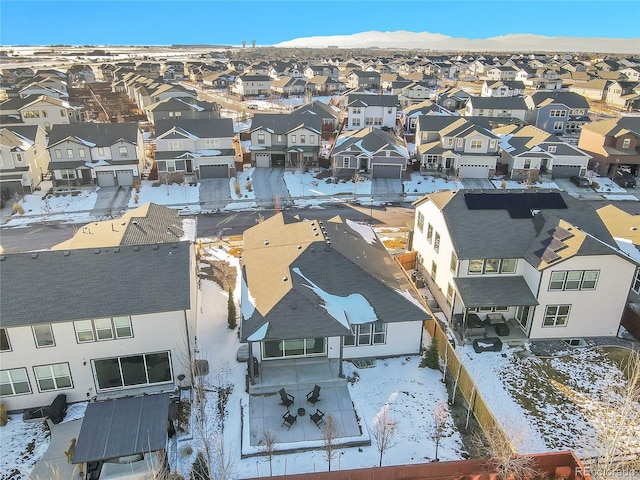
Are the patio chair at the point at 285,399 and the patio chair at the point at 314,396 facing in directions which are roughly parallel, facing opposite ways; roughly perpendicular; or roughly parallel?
roughly perpendicular

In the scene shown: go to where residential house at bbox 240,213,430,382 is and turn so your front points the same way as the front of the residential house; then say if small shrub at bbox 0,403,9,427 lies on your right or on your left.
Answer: on your left

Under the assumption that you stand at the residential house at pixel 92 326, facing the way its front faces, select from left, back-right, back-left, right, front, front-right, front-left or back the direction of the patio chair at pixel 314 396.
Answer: back-right

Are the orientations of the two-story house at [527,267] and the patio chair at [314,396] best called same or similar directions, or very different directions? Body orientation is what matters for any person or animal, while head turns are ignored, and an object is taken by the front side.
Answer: very different directions

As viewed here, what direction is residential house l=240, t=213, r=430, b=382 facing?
away from the camera

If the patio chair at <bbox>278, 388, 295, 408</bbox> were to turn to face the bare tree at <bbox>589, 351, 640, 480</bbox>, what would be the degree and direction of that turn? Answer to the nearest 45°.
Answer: approximately 45° to its left

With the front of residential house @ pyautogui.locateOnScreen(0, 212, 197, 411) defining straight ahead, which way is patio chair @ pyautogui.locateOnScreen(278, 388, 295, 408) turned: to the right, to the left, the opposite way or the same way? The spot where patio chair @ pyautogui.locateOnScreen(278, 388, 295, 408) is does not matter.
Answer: the opposite way

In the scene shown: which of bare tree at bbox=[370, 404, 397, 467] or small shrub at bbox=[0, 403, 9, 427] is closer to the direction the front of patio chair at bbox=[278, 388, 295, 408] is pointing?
the bare tree

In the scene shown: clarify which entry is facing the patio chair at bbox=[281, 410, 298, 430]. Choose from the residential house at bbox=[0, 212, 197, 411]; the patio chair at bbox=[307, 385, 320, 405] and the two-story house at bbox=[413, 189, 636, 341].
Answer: the patio chair at bbox=[307, 385, 320, 405]

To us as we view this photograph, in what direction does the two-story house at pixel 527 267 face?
facing away from the viewer

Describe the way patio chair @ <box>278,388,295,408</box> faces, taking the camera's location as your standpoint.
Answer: facing the viewer and to the right of the viewer

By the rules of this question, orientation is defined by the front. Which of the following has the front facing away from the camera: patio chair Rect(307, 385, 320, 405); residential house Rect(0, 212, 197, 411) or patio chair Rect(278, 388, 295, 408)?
the residential house

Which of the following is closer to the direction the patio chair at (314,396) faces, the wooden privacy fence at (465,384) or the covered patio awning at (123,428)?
the covered patio awning

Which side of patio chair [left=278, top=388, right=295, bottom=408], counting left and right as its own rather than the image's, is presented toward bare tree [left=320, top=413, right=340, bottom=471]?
front

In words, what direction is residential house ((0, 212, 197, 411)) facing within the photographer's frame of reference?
facing away from the viewer

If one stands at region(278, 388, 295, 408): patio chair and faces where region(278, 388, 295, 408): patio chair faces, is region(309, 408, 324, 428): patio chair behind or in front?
in front
